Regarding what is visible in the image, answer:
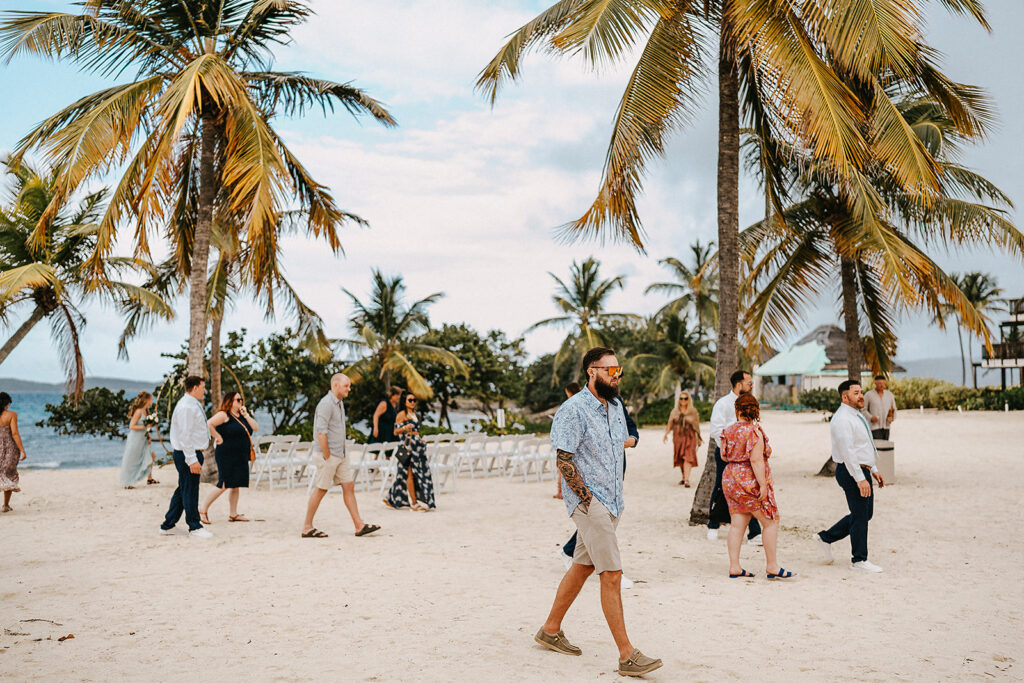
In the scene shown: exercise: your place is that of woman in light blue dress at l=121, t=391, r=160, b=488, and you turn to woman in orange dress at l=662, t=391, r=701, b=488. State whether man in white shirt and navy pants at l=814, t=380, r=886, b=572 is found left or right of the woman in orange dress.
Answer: right

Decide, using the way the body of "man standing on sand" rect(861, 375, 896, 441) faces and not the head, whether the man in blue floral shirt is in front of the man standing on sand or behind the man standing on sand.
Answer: in front

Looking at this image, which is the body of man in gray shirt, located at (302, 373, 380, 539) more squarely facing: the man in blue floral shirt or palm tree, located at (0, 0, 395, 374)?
the man in blue floral shirt

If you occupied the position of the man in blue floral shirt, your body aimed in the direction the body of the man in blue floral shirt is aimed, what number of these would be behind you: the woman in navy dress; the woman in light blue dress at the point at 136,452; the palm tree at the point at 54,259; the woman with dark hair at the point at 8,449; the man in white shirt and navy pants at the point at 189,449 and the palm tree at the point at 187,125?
6

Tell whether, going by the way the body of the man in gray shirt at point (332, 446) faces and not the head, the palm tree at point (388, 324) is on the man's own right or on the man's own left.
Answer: on the man's own left

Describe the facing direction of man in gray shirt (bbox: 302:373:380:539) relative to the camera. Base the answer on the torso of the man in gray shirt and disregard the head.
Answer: to the viewer's right
